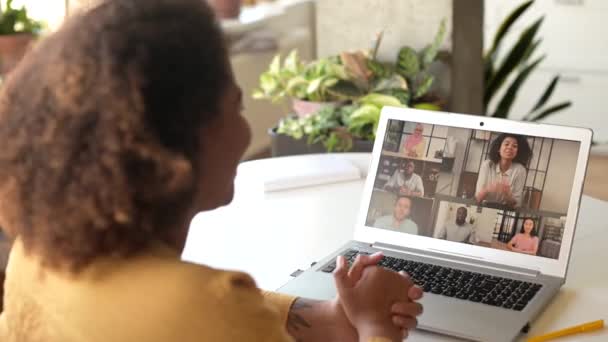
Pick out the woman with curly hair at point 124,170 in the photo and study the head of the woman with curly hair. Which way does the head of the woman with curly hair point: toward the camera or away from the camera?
away from the camera

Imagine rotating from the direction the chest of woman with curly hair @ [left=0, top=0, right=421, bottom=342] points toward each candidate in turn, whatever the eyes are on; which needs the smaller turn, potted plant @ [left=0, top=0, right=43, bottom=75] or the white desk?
the white desk

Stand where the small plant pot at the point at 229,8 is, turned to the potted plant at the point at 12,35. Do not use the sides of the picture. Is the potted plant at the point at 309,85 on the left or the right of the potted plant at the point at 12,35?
left

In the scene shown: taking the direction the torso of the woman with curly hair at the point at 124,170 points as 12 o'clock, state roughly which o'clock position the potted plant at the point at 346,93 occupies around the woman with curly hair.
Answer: The potted plant is roughly at 11 o'clock from the woman with curly hair.

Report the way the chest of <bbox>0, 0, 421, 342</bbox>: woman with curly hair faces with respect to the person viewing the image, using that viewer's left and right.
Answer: facing away from the viewer and to the right of the viewer

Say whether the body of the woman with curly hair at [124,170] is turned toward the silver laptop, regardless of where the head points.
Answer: yes
